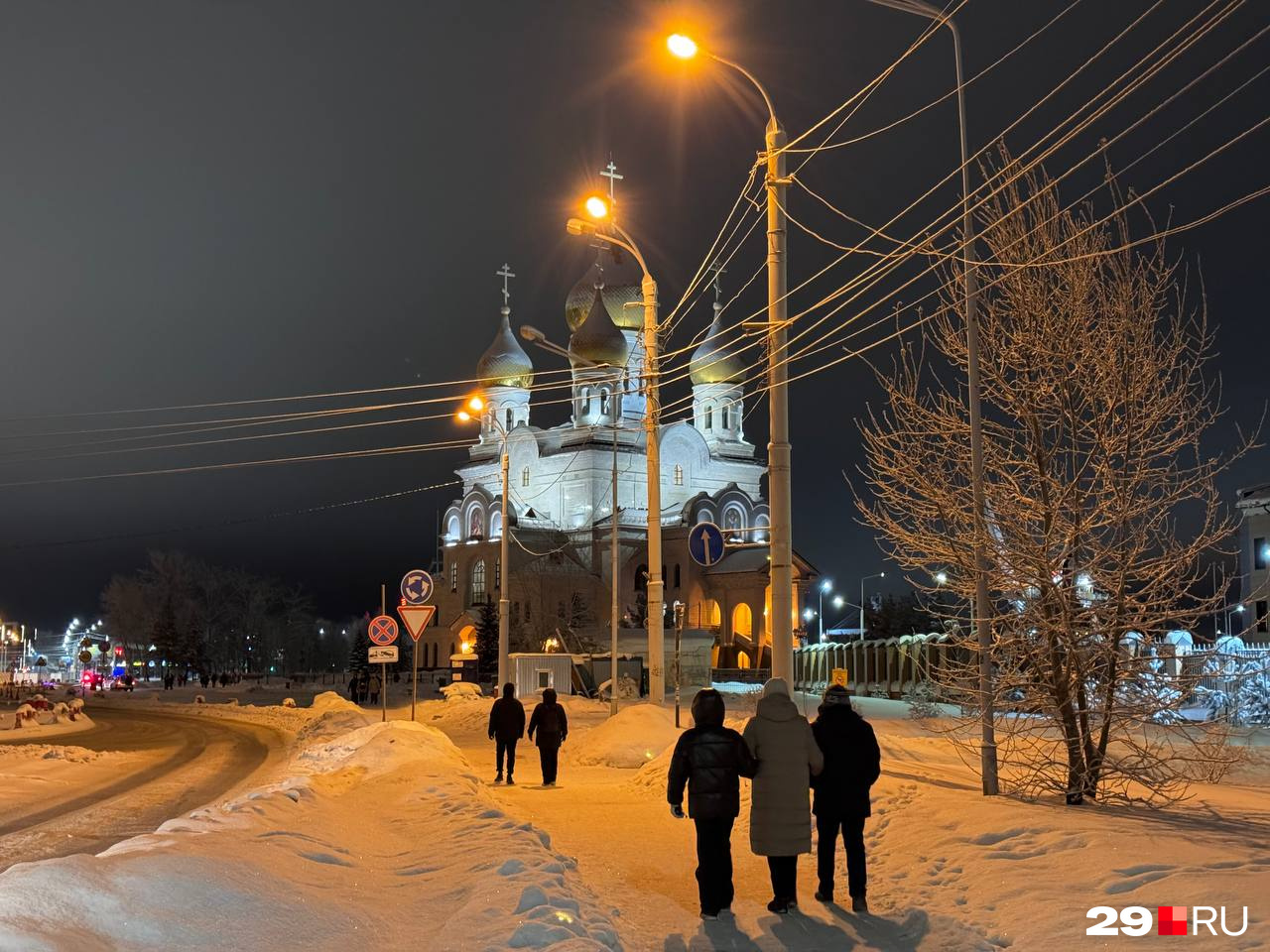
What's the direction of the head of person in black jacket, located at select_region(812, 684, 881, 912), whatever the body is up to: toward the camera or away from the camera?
away from the camera

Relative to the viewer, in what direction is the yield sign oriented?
toward the camera

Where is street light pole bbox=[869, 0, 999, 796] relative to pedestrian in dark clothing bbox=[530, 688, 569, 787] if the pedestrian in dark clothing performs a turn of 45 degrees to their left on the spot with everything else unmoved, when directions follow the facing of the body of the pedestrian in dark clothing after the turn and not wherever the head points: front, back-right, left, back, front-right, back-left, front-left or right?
back

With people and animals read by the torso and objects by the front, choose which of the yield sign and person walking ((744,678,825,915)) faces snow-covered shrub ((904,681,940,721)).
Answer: the person walking

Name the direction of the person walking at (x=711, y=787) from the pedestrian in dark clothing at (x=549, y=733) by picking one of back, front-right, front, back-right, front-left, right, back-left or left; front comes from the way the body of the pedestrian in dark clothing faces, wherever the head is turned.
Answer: back

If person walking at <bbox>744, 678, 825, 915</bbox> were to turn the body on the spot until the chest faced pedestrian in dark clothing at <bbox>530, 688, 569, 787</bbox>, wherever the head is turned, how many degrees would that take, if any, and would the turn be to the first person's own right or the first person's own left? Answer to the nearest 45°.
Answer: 0° — they already face them

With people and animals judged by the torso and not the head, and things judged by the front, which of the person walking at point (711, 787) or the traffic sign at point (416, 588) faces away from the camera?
the person walking

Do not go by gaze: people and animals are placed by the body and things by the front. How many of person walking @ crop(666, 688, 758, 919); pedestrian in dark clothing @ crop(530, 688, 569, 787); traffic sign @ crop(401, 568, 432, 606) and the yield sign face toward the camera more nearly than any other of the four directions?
2

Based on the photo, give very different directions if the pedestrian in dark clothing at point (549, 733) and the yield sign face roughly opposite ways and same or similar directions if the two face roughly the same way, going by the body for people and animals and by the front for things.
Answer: very different directions

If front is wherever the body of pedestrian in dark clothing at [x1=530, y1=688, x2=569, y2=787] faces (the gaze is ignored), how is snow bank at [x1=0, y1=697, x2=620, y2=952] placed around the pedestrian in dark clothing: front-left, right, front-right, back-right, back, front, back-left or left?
back

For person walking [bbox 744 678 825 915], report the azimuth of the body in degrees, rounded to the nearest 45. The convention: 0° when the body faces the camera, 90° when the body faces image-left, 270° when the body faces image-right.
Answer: approximately 180°

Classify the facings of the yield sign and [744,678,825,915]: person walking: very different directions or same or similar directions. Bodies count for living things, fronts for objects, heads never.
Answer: very different directions

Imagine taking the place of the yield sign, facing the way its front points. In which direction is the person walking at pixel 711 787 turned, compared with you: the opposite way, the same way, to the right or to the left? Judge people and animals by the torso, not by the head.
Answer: the opposite way

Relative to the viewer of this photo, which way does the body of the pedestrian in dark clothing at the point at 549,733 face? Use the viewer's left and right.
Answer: facing away from the viewer

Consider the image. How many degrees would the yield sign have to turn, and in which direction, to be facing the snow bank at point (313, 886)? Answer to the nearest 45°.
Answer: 0° — it already faces it

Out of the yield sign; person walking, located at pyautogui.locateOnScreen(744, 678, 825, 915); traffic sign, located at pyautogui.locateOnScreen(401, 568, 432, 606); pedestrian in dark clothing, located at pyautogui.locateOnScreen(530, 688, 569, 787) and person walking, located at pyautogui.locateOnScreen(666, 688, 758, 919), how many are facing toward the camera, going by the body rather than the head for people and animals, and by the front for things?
2
